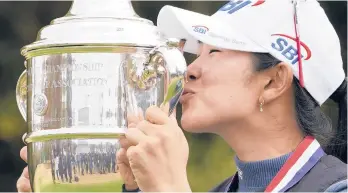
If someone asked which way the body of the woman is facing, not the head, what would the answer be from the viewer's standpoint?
to the viewer's left

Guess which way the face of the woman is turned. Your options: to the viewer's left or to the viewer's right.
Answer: to the viewer's left

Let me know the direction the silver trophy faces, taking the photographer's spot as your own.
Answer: facing the viewer and to the left of the viewer
